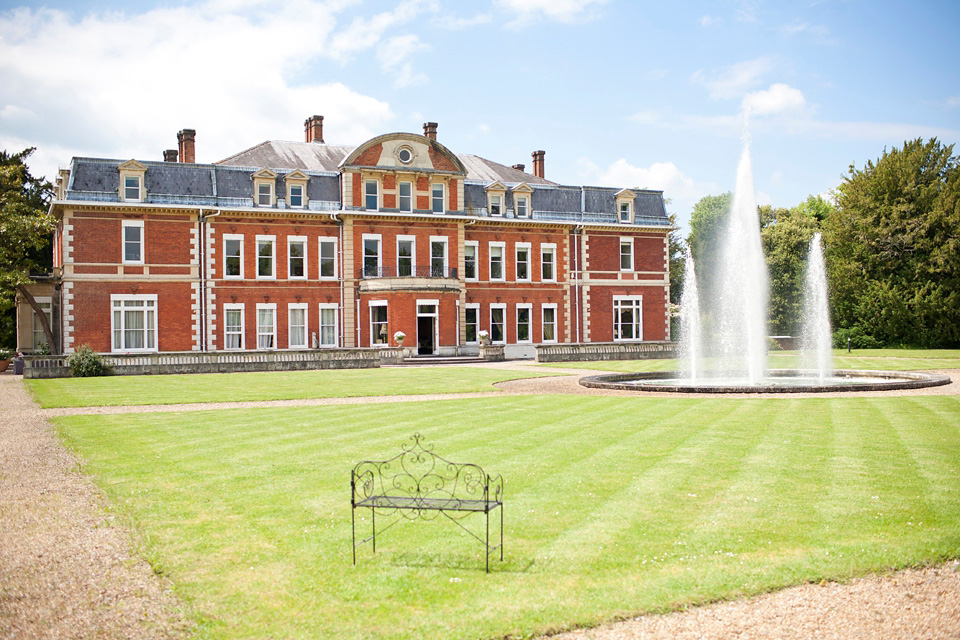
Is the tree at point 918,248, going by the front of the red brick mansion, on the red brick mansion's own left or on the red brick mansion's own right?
on the red brick mansion's own left

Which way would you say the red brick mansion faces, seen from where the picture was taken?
facing the viewer

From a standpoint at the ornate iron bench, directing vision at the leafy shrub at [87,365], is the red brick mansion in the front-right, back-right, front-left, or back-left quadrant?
front-right

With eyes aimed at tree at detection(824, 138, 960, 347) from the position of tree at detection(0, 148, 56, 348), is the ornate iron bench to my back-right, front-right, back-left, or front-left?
front-right

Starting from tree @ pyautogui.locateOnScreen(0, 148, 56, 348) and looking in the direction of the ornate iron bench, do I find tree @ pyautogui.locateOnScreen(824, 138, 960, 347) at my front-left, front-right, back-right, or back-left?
front-left

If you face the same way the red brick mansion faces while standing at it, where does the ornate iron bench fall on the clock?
The ornate iron bench is roughly at 12 o'clock from the red brick mansion.
